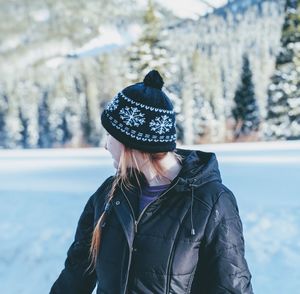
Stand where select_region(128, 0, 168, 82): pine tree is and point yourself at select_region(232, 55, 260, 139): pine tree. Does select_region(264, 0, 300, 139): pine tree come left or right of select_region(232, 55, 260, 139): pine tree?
right

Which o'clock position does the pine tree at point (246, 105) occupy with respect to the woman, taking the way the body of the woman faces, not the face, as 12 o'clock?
The pine tree is roughly at 5 o'clock from the woman.

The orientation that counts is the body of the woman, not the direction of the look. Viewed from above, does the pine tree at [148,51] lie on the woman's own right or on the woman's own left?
on the woman's own right

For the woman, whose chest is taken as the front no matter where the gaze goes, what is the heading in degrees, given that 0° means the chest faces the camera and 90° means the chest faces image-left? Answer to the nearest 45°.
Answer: approximately 45°

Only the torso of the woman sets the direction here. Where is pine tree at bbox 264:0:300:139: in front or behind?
behind

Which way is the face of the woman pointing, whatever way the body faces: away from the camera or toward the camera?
away from the camera
